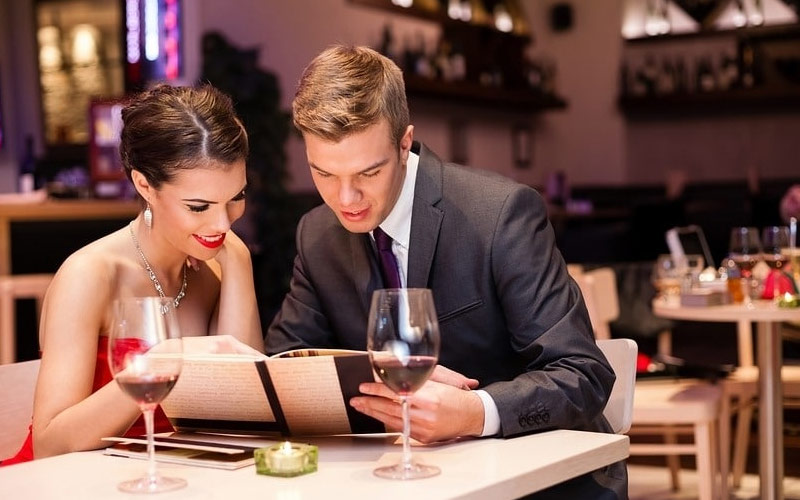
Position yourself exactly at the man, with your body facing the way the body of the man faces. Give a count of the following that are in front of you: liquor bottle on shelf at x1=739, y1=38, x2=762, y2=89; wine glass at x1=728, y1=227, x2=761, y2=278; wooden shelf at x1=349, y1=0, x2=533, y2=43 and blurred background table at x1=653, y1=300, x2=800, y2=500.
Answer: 0

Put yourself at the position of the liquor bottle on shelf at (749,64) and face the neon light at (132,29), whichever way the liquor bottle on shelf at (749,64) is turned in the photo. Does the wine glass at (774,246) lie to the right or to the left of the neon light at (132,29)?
left

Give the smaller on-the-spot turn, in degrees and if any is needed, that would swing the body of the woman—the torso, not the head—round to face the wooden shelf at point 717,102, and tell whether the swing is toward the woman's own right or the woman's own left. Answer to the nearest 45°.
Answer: approximately 90° to the woman's own left

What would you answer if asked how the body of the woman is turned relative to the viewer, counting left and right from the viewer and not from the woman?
facing the viewer and to the right of the viewer

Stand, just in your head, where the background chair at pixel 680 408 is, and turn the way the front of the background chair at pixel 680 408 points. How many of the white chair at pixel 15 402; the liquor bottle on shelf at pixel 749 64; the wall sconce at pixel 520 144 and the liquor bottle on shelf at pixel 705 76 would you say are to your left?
3

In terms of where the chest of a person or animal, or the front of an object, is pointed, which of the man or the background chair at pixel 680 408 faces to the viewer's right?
the background chair

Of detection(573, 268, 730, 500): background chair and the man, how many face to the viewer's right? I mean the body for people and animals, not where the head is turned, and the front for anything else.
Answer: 1

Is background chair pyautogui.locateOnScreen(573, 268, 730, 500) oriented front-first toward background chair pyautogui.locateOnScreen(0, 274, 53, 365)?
no

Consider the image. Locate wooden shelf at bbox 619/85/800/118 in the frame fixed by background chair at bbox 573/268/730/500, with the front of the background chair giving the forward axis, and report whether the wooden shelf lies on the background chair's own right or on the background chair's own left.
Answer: on the background chair's own left

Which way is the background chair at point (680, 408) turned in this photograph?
to the viewer's right

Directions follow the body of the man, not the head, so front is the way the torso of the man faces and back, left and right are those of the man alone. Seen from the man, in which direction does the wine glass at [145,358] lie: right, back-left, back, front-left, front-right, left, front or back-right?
front

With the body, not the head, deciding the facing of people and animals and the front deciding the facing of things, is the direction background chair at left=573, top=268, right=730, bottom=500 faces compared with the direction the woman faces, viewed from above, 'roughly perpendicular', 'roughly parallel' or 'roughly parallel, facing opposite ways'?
roughly parallel

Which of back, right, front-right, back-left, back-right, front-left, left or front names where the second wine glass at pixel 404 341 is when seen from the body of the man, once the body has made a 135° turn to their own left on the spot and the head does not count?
right

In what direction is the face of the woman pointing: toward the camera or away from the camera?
toward the camera

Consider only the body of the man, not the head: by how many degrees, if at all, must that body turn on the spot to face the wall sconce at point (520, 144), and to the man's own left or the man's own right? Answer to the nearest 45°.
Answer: approximately 135° to the man's own right

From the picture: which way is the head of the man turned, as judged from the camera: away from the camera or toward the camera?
toward the camera
